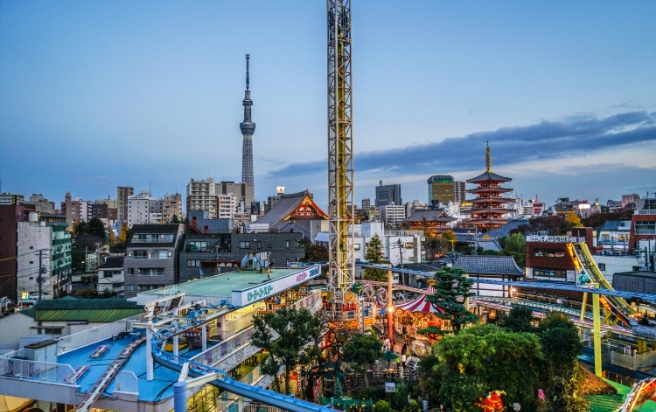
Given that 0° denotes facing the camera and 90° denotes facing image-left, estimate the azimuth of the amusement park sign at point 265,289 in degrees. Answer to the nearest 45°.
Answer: approximately 315°

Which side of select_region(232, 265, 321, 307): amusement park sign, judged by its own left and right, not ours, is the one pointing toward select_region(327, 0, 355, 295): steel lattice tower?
left

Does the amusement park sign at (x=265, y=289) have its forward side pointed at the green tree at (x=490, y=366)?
yes

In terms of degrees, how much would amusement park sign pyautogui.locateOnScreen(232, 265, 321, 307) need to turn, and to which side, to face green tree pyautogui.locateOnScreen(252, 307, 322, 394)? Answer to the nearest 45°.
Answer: approximately 45° to its right

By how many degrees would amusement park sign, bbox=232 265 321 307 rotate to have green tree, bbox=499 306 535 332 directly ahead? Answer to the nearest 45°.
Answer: approximately 45° to its left
